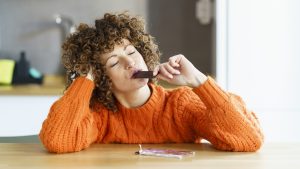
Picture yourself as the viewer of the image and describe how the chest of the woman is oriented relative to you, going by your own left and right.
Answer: facing the viewer

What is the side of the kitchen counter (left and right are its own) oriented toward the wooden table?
front

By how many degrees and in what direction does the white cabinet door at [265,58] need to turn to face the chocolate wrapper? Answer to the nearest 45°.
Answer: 0° — it already faces it

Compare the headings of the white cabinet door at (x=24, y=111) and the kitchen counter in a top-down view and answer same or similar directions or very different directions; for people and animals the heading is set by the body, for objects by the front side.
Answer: same or similar directions

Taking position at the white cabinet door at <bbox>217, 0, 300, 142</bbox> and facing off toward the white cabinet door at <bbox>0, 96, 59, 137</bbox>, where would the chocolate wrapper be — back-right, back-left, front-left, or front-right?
front-left

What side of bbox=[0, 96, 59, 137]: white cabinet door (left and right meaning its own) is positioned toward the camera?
front

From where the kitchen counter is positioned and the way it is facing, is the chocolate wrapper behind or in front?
in front

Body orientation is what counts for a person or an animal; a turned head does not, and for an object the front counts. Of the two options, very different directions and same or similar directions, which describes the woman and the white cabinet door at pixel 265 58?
same or similar directions

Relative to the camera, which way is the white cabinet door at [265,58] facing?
toward the camera

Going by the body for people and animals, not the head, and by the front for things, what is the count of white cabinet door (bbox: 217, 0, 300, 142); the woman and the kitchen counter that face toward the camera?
3

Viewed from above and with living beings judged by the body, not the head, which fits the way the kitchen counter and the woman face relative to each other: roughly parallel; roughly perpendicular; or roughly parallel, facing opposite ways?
roughly parallel
